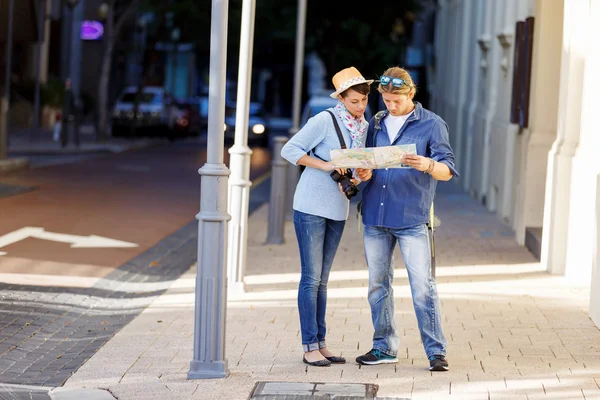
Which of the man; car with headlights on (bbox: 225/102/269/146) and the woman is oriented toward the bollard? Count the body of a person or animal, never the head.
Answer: the car with headlights on

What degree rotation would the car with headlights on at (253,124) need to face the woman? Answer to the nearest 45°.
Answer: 0° — it already faces them

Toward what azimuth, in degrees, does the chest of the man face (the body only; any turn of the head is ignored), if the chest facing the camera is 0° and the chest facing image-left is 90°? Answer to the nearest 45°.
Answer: approximately 45°

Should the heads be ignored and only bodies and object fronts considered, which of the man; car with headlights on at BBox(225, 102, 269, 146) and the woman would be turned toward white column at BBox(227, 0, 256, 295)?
the car with headlights on

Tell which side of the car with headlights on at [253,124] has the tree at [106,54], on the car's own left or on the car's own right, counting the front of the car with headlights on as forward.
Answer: on the car's own right

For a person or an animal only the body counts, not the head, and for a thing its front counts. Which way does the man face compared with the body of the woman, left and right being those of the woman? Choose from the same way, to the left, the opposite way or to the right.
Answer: to the right

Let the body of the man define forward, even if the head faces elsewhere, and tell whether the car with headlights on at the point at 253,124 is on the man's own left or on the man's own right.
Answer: on the man's own right
